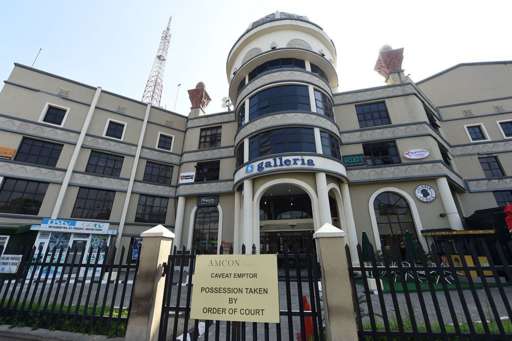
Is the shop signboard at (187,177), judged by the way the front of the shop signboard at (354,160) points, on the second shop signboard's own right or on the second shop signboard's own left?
on the second shop signboard's own right

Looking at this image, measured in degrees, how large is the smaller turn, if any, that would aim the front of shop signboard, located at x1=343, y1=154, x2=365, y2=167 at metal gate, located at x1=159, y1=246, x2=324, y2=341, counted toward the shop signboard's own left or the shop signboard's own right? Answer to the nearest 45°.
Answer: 0° — it already faces it

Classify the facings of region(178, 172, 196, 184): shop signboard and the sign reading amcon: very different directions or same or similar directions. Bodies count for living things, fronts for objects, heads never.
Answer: same or similar directions

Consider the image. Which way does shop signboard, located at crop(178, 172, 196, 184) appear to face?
toward the camera

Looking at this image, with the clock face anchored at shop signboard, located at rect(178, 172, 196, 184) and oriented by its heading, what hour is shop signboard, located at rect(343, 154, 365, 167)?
shop signboard, located at rect(343, 154, 365, 167) is roughly at 10 o'clock from shop signboard, located at rect(178, 172, 196, 184).

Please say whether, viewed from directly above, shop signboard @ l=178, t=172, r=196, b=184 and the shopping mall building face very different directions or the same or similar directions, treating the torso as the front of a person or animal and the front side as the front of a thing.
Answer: same or similar directions

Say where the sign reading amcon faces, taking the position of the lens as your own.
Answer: facing the viewer

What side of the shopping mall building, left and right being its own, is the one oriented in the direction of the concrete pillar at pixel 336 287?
front

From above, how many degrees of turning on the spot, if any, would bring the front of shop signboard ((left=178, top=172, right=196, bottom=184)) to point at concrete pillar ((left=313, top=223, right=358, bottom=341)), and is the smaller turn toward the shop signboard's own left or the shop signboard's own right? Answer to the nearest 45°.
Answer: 0° — it already faces it

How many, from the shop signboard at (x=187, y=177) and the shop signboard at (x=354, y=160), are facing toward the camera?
2

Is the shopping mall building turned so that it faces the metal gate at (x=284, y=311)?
yes

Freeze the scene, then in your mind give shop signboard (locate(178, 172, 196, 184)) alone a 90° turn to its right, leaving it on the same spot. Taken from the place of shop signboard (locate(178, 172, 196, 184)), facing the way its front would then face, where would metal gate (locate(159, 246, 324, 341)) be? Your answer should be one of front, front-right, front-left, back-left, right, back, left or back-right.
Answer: left

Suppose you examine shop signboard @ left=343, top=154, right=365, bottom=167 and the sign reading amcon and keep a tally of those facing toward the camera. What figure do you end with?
2

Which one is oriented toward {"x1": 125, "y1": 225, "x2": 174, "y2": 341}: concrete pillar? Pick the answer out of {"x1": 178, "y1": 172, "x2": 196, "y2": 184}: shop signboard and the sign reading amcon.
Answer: the shop signboard

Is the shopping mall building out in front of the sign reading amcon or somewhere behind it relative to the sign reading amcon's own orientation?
behind
